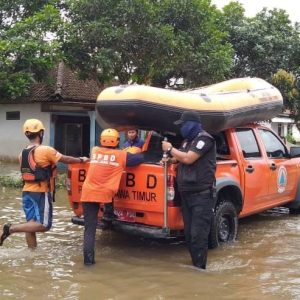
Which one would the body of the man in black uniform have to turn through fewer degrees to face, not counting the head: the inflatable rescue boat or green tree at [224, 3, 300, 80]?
the inflatable rescue boat

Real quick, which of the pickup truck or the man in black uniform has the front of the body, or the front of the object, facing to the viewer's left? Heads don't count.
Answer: the man in black uniform

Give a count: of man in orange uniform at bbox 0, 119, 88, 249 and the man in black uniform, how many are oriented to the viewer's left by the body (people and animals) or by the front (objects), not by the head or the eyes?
1

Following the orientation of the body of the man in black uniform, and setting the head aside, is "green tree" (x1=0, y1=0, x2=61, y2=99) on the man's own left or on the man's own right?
on the man's own right

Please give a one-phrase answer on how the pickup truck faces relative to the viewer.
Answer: facing away from the viewer and to the right of the viewer

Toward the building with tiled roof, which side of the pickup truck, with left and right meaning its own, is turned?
left

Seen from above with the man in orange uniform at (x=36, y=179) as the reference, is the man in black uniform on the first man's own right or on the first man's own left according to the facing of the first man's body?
on the first man's own right

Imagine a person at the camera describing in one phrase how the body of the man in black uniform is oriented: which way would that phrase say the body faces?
to the viewer's left

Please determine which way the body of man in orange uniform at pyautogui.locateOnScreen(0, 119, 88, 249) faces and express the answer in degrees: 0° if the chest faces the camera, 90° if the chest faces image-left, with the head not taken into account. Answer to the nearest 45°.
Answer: approximately 225°

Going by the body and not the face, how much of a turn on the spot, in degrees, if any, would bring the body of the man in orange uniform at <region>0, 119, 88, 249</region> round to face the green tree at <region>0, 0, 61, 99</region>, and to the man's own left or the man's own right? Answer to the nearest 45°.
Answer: approximately 45° to the man's own left

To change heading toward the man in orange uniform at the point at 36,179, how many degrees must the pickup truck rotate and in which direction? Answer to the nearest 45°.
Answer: approximately 135° to its left

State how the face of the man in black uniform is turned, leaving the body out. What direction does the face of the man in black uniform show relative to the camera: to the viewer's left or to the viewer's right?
to the viewer's left
